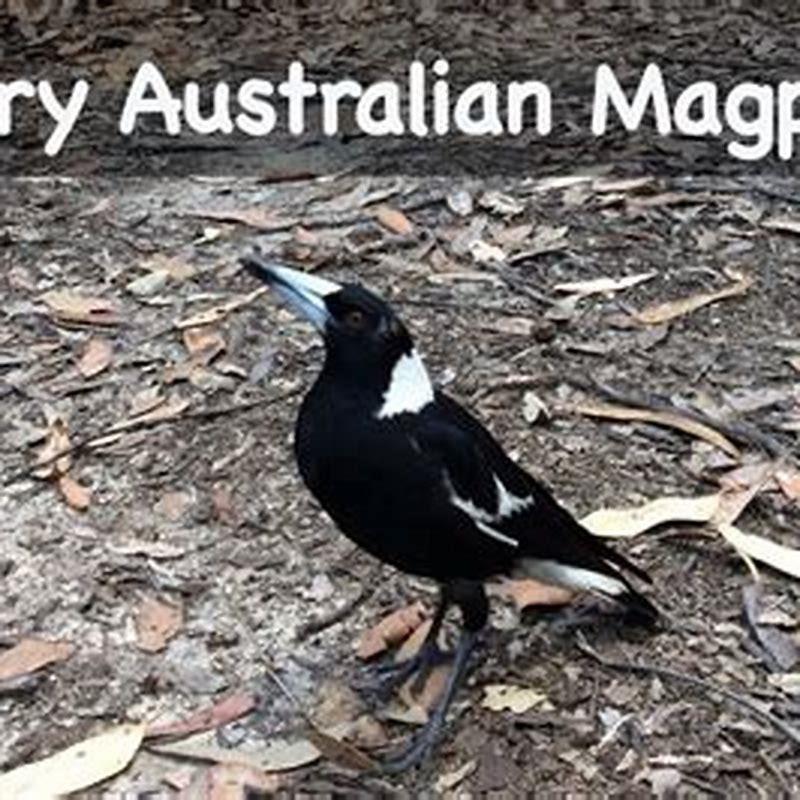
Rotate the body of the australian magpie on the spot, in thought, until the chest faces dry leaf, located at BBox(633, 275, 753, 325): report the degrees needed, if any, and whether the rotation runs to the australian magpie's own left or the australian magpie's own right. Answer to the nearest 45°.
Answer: approximately 135° to the australian magpie's own right

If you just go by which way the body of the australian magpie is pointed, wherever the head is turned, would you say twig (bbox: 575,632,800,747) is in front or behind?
behind

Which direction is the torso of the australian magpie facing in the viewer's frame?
to the viewer's left

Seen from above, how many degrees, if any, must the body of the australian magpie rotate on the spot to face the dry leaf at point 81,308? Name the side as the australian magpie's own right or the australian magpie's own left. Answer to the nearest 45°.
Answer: approximately 45° to the australian magpie's own right

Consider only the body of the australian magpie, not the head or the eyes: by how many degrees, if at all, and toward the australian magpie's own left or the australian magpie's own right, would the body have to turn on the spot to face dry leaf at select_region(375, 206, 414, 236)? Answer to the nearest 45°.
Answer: approximately 90° to the australian magpie's own right

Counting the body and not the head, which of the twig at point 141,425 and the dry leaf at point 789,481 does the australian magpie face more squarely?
the twig

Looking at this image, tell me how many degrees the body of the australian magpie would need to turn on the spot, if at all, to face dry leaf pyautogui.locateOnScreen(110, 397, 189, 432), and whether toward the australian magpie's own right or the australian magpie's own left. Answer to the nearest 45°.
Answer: approximately 45° to the australian magpie's own right

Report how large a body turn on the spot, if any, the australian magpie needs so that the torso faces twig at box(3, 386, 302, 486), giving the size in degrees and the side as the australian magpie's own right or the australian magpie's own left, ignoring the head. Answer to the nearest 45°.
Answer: approximately 45° to the australian magpie's own right

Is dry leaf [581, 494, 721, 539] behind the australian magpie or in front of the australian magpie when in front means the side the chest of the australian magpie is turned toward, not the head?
behind

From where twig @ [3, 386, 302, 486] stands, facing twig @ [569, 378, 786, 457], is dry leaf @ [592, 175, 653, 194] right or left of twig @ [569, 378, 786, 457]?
left
